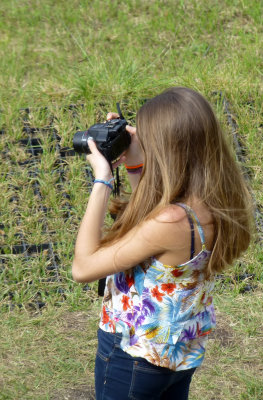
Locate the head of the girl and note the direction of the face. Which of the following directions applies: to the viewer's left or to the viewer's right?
to the viewer's left

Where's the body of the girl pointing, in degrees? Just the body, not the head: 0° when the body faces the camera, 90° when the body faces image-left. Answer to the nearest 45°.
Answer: approximately 135°
